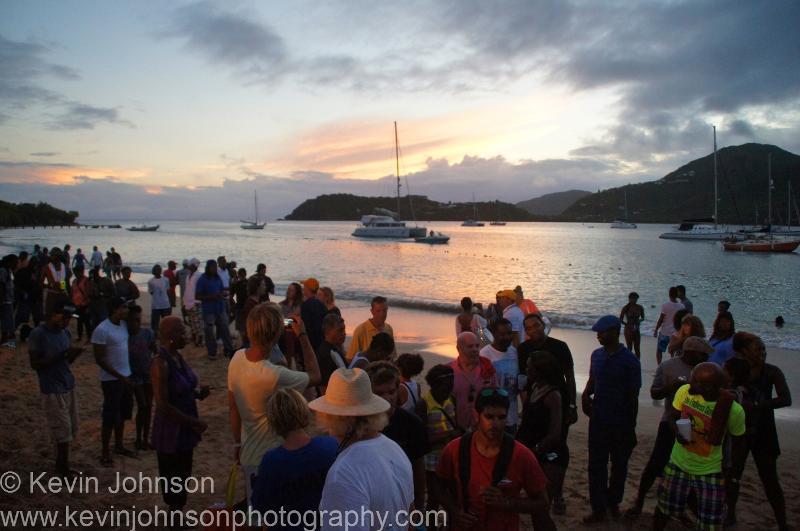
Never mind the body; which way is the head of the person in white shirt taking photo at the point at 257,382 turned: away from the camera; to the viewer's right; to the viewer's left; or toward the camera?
away from the camera

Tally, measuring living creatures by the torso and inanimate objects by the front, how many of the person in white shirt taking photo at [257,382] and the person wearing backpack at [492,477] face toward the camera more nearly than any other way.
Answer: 1

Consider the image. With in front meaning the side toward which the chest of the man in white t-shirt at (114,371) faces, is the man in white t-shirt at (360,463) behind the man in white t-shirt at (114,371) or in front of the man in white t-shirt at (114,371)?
in front

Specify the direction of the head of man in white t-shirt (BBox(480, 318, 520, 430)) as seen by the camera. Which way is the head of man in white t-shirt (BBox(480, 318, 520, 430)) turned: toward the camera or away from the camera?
toward the camera

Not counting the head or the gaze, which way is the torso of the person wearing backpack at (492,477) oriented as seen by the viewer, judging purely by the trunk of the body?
toward the camera

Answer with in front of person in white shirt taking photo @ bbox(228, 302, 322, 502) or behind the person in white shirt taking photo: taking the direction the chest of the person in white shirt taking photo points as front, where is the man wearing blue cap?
in front

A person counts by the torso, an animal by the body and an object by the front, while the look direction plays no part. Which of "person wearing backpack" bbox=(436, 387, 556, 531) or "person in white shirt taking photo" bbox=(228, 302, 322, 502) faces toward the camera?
the person wearing backpack

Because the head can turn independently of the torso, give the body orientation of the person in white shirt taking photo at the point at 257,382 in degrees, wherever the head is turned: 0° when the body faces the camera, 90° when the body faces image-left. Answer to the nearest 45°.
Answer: approximately 225°
